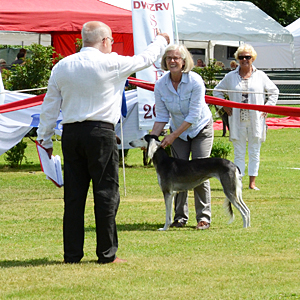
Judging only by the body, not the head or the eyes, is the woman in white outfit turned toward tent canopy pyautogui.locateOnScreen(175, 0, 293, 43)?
no

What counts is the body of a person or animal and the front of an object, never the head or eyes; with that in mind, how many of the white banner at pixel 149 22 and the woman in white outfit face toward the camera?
2

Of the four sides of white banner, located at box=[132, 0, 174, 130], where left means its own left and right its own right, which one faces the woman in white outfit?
left

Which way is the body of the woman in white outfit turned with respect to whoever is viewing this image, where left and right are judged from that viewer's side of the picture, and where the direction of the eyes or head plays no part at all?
facing the viewer

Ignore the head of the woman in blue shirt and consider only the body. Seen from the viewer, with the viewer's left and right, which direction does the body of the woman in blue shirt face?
facing the viewer and to the left of the viewer

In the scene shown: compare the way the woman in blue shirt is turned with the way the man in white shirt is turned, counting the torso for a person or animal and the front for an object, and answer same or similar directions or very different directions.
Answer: very different directions

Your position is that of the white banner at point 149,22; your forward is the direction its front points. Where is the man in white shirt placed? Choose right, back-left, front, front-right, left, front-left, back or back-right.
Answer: front

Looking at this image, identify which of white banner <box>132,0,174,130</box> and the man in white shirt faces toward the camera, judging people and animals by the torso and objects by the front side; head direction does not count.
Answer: the white banner

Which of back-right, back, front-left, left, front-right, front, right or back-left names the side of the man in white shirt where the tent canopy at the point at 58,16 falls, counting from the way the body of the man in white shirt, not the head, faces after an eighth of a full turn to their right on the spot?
left

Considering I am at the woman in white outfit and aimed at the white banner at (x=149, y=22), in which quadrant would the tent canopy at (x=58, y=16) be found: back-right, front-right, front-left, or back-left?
front-right

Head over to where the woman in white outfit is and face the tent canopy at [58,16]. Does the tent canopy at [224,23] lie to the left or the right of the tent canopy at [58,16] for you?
right

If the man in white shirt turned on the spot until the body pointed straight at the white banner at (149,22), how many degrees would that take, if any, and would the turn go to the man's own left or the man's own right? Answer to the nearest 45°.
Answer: approximately 45° to the man's own left

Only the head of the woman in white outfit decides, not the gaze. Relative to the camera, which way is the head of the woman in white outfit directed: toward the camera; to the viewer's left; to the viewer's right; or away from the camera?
toward the camera

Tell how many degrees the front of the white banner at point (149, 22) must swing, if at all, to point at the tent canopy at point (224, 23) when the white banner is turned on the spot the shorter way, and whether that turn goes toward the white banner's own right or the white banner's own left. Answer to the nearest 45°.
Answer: approximately 180°

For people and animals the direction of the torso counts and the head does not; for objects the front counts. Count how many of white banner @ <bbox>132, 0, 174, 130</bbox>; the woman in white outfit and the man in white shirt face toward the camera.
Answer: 2

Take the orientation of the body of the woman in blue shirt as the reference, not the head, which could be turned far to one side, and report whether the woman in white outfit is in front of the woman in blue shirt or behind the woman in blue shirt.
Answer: behind

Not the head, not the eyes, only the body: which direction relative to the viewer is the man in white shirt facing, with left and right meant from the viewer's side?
facing away from the viewer and to the right of the viewer

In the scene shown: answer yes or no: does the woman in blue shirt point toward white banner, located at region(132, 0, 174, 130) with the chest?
no

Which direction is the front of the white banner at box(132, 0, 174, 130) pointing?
toward the camera

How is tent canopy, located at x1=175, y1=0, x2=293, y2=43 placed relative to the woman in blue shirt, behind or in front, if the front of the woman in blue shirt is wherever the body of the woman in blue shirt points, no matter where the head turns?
behind

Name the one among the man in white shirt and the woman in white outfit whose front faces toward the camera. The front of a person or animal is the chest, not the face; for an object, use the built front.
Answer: the woman in white outfit
